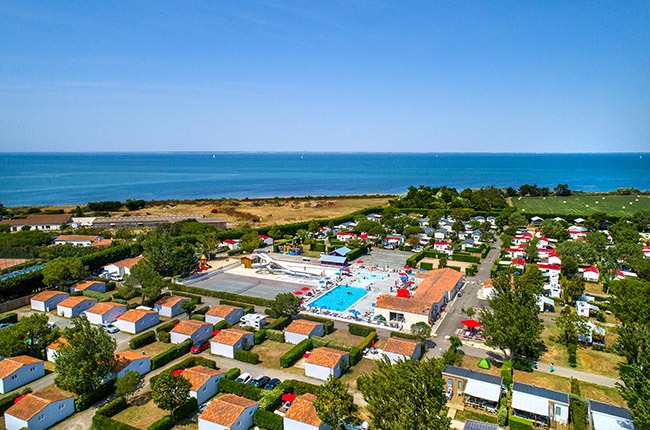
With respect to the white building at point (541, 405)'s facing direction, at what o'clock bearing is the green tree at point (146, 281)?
The green tree is roughly at 3 o'clock from the white building.

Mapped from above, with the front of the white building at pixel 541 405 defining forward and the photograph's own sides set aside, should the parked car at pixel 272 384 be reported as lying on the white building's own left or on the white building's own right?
on the white building's own right

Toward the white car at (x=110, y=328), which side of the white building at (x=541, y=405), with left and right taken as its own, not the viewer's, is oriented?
right

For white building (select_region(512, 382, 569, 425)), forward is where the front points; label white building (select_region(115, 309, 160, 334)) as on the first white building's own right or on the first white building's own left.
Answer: on the first white building's own right

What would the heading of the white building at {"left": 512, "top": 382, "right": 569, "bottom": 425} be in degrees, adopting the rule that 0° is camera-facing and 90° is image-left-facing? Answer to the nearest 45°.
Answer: approximately 0°

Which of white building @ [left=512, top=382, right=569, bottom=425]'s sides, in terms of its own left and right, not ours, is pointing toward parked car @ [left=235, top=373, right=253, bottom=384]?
right

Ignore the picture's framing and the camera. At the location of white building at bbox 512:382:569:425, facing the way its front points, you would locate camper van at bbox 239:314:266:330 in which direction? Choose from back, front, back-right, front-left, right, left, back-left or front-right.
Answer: right

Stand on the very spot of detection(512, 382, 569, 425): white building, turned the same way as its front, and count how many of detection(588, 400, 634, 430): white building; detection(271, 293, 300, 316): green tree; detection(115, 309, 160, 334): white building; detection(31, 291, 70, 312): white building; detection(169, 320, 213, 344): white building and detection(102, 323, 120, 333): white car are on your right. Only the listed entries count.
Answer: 5

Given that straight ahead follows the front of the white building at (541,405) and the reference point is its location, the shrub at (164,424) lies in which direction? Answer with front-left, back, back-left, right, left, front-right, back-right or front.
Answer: front-right

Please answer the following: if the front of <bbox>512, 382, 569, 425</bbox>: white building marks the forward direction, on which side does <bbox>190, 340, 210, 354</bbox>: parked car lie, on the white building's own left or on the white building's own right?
on the white building's own right

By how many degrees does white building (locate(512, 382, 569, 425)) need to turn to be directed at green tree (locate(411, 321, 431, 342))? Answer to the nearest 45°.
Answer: approximately 135° to its right

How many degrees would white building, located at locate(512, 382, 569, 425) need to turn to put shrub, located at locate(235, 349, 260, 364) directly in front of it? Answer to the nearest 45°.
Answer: approximately 90° to its right

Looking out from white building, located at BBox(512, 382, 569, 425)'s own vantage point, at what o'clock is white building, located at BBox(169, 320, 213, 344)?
white building, located at BBox(169, 320, 213, 344) is roughly at 3 o'clock from white building, located at BBox(512, 382, 569, 425).

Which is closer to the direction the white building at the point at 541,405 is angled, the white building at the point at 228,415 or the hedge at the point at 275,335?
the white building

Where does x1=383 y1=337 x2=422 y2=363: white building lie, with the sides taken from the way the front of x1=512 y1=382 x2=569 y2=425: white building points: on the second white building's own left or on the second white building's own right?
on the second white building's own right

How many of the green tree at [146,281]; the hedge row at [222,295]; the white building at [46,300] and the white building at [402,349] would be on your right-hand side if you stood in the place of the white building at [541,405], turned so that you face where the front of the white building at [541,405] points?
4

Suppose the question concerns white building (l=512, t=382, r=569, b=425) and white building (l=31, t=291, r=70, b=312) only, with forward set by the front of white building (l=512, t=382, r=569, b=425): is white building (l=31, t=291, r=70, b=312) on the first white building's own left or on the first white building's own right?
on the first white building's own right
